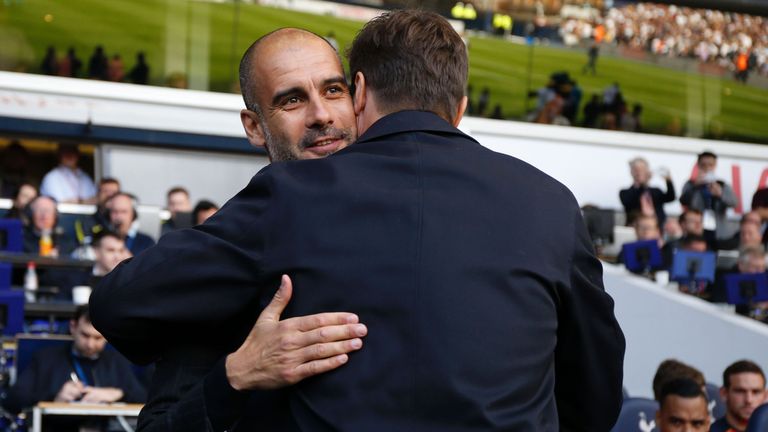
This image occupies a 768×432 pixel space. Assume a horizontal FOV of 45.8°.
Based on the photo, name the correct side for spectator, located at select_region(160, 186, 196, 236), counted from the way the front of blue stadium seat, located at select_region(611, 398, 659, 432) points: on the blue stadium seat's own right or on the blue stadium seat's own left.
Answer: on the blue stadium seat's own right

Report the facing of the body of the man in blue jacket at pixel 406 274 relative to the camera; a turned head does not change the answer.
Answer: away from the camera

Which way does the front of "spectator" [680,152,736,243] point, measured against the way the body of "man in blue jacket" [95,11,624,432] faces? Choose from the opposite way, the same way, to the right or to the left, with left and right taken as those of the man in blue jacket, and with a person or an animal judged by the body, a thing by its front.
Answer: the opposite way

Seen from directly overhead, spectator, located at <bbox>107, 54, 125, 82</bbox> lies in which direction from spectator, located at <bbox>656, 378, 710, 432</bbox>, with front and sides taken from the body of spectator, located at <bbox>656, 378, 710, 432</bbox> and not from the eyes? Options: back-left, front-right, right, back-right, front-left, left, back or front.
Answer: back-right

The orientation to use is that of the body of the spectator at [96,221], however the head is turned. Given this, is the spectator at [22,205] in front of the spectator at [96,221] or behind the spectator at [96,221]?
behind

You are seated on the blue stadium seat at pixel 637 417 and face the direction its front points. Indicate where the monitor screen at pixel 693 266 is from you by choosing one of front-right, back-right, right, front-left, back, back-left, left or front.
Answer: back-right

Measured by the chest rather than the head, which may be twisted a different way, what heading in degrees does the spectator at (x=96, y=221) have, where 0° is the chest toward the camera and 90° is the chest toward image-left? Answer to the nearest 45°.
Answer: approximately 315°

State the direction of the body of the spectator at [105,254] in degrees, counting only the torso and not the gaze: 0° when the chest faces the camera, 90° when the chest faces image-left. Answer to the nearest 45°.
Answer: approximately 315°

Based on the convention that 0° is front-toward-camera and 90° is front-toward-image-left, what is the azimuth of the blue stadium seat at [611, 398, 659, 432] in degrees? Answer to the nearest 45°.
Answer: approximately 45°

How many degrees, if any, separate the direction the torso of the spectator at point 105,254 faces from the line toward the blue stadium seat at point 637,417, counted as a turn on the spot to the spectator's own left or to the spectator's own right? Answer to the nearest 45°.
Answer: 0° — they already face it
